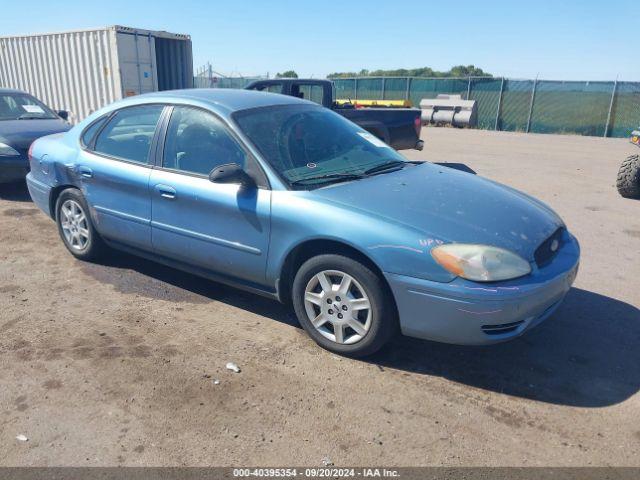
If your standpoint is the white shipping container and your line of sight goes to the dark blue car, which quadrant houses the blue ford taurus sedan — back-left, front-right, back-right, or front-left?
front-left

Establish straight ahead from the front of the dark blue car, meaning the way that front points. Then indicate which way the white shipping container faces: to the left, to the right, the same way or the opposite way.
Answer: to the left

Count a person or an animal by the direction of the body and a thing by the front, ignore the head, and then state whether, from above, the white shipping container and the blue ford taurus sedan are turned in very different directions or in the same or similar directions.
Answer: same or similar directions

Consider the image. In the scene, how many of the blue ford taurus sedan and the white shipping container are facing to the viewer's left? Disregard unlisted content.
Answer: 0

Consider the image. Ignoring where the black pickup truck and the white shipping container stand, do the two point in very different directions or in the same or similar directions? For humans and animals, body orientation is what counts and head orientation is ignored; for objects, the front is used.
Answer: very different directions

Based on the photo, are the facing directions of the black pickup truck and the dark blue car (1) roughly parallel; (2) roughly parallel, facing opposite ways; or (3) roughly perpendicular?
roughly perpendicular

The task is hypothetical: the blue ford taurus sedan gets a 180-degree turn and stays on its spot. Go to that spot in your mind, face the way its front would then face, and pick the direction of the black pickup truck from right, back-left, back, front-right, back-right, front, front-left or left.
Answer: front-right

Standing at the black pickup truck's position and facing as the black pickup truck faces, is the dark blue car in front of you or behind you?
in front

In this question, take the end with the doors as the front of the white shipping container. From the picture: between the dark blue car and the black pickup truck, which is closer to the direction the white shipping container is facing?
the black pickup truck

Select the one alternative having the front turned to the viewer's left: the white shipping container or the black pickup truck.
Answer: the black pickup truck

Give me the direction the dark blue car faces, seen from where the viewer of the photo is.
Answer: facing the viewer and to the left of the viewer

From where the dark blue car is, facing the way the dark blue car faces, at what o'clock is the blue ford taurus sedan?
The blue ford taurus sedan is roughly at 10 o'clock from the dark blue car.

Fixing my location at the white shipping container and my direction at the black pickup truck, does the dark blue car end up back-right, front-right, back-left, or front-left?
front-right

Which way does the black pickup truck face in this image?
to the viewer's left

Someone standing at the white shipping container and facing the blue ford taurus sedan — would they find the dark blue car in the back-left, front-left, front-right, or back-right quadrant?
front-right

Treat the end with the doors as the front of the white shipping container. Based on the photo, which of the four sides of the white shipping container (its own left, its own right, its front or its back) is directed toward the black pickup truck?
front
